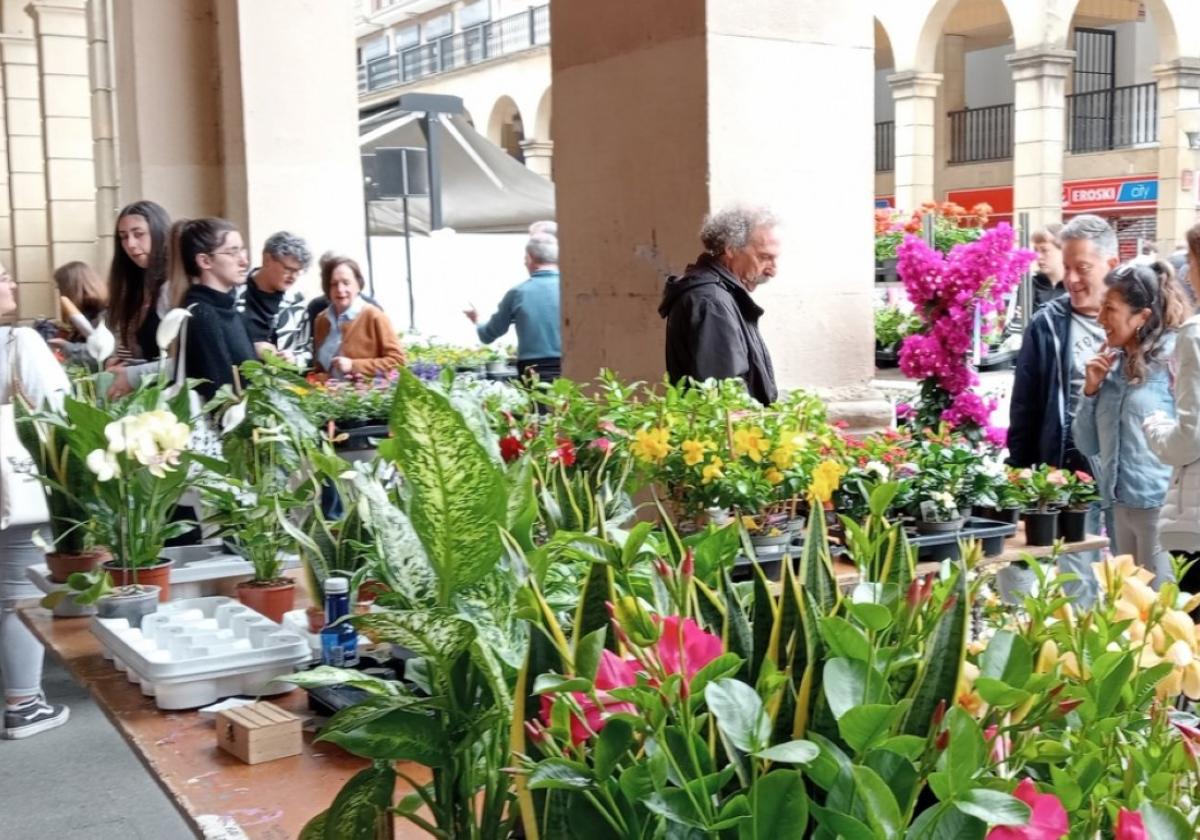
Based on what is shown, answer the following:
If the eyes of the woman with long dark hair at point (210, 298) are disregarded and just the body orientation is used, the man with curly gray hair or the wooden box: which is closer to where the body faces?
the man with curly gray hair

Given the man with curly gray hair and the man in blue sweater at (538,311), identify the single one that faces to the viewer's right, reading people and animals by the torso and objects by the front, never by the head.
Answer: the man with curly gray hair

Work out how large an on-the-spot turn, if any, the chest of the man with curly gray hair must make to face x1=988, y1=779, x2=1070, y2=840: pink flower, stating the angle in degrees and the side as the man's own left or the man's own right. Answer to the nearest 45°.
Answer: approximately 90° to the man's own right

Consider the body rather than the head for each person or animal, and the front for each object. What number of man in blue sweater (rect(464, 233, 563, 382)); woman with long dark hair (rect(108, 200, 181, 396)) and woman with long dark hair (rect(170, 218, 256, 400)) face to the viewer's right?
1

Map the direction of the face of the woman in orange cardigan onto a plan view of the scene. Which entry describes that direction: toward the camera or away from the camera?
toward the camera

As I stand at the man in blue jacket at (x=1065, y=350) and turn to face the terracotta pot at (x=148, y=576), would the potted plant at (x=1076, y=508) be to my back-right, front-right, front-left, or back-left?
front-left

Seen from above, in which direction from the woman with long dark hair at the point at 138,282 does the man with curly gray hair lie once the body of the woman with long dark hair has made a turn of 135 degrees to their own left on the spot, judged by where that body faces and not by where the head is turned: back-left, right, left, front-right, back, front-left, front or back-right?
front-right

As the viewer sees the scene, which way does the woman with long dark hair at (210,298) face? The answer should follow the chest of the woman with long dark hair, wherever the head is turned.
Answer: to the viewer's right

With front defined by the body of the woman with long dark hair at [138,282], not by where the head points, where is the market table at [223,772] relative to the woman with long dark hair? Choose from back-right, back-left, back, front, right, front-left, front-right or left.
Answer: front-left

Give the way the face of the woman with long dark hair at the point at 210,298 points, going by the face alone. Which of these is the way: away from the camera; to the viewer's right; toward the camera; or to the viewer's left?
to the viewer's right

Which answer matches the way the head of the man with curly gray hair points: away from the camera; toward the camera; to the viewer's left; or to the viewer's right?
to the viewer's right

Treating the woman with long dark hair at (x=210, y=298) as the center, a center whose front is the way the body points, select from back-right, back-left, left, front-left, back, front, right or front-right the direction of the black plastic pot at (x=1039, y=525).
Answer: front-right

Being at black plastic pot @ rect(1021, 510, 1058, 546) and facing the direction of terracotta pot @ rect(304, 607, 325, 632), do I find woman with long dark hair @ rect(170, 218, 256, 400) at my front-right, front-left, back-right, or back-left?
front-right

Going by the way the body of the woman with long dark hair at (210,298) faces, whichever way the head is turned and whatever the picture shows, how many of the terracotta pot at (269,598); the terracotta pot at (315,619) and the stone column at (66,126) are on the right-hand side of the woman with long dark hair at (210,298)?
2

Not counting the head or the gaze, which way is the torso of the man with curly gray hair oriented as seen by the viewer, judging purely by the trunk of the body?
to the viewer's right
